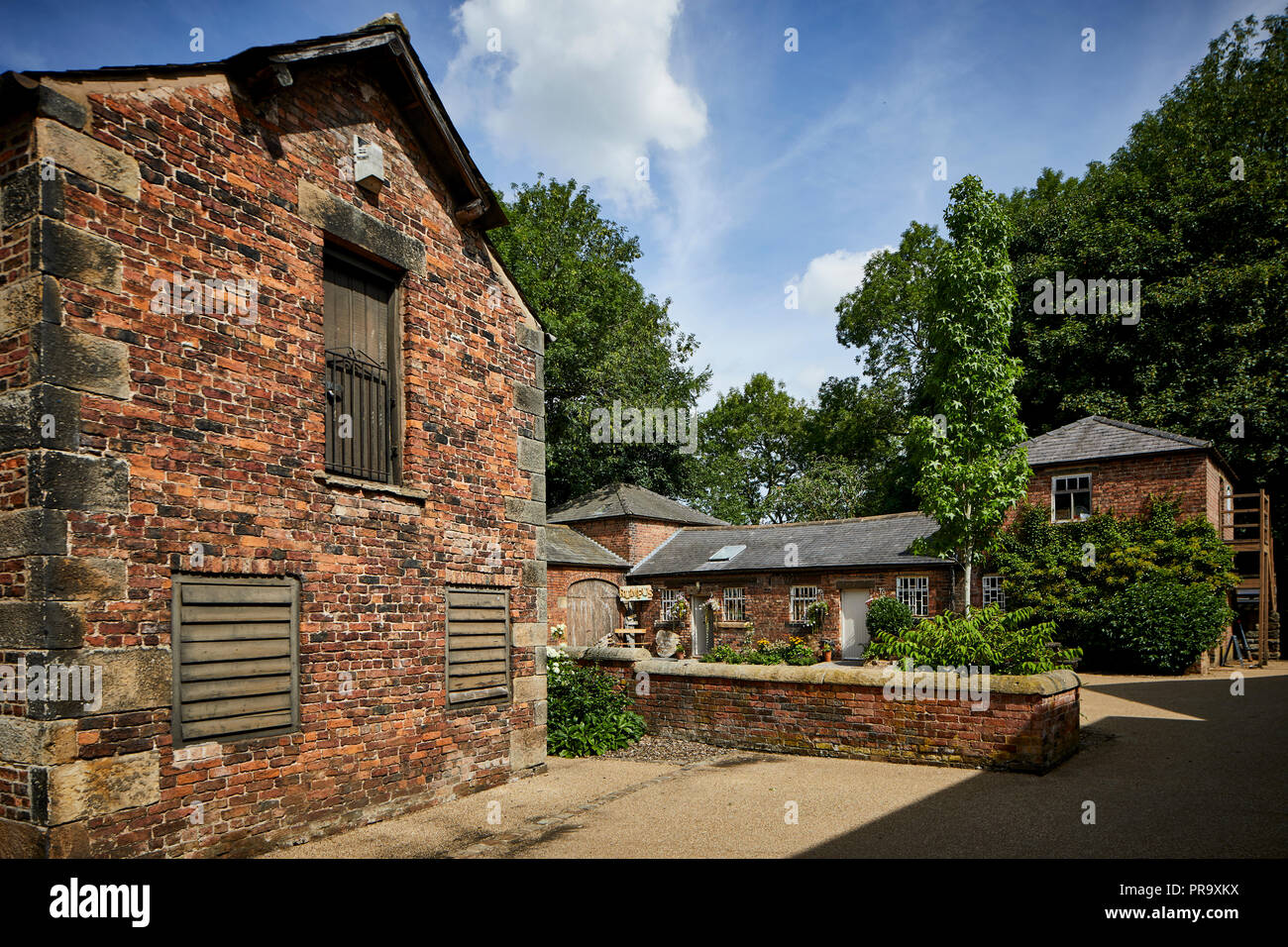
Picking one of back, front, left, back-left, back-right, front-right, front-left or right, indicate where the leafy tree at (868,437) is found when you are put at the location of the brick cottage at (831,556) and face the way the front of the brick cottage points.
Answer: back

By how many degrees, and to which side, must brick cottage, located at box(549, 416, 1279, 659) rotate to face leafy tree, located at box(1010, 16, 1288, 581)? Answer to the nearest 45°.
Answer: approximately 135° to its left

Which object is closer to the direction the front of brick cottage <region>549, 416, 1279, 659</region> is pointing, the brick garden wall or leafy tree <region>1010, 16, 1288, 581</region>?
the brick garden wall

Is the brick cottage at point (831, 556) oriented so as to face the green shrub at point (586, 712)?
yes

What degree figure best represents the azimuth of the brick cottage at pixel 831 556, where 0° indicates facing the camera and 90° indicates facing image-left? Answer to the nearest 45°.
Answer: approximately 0°

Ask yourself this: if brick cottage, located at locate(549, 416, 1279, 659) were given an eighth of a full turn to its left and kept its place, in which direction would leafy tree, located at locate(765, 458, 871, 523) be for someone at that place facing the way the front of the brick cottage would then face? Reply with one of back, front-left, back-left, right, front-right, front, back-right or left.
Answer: back-left

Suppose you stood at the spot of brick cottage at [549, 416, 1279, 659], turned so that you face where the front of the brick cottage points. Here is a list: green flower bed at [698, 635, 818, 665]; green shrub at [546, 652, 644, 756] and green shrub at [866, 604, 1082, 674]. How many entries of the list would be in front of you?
3

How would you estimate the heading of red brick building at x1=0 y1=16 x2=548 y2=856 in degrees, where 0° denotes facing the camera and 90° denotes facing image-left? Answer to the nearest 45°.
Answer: approximately 315°
